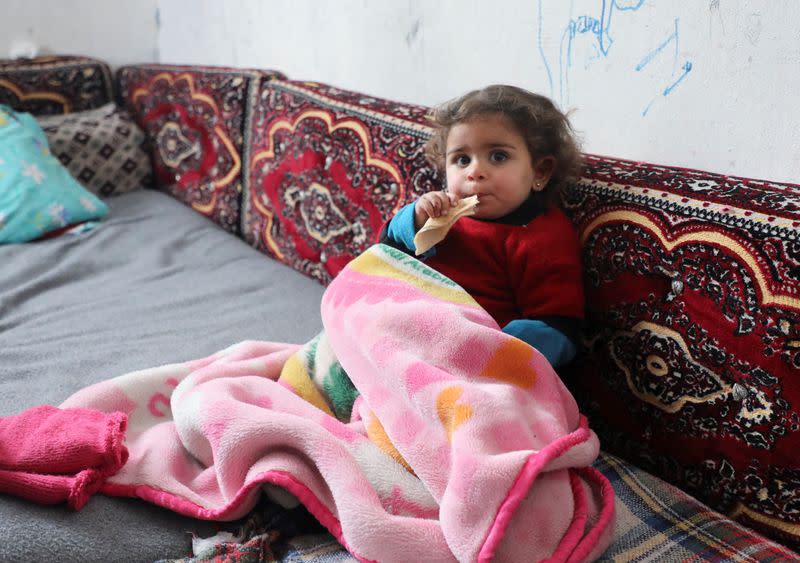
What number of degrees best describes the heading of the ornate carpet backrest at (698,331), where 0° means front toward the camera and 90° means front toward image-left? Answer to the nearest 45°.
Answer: approximately 45°

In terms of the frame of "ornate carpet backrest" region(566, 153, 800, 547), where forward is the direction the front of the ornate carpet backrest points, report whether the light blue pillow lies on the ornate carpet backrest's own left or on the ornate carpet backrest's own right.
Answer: on the ornate carpet backrest's own right

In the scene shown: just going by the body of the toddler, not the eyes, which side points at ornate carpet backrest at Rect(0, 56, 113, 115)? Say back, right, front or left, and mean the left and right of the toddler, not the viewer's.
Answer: right

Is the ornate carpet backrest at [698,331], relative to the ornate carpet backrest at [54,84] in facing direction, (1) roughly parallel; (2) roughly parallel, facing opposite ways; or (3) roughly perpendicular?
roughly perpendicular

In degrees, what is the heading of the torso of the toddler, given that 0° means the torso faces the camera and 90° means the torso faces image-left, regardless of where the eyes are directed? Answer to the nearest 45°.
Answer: approximately 45°

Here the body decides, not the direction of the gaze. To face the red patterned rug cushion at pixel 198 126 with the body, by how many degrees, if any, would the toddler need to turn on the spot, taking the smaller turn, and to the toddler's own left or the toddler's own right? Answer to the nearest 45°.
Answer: approximately 90° to the toddler's own right

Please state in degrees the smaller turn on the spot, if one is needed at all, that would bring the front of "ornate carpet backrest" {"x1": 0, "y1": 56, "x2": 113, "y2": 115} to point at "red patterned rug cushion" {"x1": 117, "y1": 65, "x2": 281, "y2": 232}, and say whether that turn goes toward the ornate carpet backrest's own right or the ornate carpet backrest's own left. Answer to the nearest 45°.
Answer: approximately 45° to the ornate carpet backrest's own left
